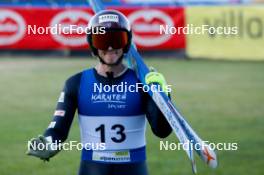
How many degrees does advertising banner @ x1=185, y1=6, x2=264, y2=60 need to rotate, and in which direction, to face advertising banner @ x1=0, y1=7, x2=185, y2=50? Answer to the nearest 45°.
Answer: approximately 90° to its right

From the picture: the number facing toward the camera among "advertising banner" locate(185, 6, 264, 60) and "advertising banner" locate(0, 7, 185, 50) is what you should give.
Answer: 2

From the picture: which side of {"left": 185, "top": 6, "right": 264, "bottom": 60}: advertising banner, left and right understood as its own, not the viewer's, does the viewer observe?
front

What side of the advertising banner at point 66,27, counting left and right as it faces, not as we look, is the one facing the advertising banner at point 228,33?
left

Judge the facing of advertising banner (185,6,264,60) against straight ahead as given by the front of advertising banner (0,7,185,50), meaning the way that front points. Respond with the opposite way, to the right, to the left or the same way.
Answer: the same way

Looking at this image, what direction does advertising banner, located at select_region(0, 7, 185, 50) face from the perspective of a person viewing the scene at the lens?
facing the viewer
